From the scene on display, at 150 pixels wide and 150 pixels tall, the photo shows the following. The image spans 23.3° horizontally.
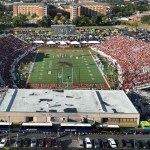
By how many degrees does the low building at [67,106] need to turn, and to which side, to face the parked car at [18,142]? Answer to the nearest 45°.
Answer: approximately 45° to its right

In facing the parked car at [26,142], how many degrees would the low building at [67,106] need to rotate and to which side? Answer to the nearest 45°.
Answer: approximately 45° to its right

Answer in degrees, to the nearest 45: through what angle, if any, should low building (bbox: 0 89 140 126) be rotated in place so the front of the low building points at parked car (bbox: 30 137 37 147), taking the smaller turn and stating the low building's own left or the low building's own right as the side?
0° — it already faces it

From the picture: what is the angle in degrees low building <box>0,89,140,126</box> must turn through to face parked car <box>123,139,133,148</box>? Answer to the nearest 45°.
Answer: approximately 45° to its left

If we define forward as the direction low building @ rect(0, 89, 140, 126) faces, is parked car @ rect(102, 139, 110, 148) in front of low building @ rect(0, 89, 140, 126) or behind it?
in front

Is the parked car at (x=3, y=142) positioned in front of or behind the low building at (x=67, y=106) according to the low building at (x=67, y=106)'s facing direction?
in front

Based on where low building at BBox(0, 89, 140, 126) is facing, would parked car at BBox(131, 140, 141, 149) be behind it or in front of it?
in front

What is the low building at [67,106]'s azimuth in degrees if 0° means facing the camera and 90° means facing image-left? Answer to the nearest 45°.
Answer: approximately 0°

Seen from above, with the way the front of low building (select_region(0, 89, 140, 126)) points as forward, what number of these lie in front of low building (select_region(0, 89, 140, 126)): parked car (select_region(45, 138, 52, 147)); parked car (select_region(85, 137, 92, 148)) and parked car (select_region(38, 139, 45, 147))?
3
